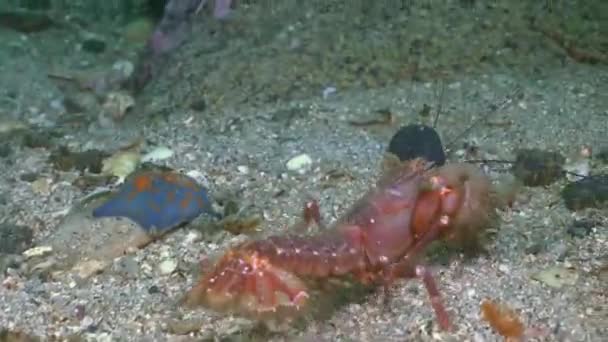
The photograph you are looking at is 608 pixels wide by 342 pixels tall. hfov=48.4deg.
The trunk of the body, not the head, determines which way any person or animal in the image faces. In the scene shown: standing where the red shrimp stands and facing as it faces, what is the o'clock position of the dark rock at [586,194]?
The dark rock is roughly at 11 o'clock from the red shrimp.

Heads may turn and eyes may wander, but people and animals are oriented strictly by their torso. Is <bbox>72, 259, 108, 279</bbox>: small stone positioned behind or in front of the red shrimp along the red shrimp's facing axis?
behind

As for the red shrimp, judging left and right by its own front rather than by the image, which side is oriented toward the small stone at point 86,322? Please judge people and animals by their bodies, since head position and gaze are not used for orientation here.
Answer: back

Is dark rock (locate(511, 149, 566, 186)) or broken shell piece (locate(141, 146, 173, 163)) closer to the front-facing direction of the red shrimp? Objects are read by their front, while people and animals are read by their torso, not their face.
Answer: the dark rock

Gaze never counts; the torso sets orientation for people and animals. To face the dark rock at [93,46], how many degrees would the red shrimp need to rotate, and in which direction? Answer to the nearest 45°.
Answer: approximately 135° to its left

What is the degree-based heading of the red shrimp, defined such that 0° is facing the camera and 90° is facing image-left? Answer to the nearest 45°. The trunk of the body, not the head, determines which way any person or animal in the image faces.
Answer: approximately 270°

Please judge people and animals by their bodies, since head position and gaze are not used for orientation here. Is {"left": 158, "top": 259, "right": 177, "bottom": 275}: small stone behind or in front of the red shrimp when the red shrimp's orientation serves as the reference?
behind

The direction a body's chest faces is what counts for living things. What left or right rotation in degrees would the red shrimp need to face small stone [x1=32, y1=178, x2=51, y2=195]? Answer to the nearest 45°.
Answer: approximately 135° to its left

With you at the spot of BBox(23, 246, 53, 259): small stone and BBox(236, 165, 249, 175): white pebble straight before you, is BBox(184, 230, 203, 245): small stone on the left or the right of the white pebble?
right

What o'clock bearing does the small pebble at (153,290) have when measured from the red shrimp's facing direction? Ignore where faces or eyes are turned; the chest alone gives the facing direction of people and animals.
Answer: The small pebble is roughly at 6 o'clock from the red shrimp.

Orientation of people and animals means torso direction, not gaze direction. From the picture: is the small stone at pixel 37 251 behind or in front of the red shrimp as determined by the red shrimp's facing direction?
behind

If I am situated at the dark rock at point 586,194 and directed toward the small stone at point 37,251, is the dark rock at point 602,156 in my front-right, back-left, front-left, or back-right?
back-right

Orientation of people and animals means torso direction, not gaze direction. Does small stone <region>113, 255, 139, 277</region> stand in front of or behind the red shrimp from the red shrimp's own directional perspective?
behind

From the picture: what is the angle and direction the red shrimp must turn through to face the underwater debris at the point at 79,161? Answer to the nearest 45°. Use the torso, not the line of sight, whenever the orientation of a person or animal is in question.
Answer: approximately 135° to its left
